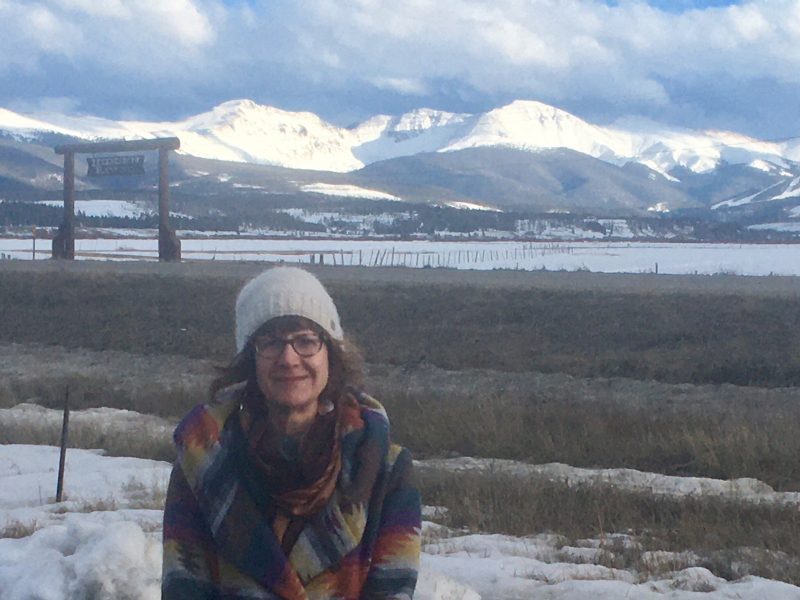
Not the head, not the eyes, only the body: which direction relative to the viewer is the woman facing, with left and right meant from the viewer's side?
facing the viewer

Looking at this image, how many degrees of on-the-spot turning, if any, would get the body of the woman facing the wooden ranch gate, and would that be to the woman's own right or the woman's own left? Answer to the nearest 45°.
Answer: approximately 180°

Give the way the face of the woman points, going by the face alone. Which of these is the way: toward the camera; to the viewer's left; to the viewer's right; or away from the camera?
toward the camera
